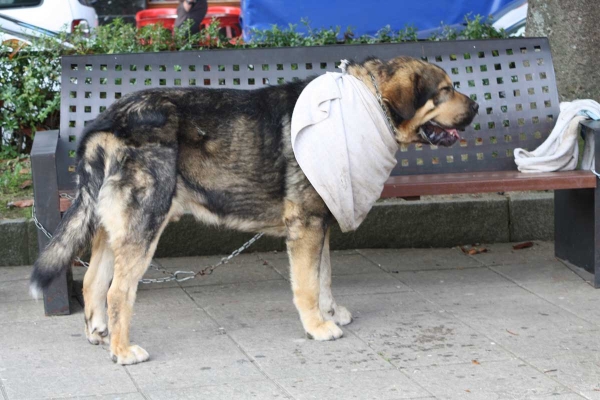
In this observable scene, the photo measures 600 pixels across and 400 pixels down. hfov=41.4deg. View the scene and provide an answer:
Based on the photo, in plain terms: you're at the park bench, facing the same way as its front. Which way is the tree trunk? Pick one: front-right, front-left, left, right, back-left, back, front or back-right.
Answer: back-left

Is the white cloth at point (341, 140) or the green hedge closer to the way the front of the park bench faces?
the white cloth

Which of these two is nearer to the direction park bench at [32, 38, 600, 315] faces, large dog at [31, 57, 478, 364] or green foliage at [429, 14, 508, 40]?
the large dog

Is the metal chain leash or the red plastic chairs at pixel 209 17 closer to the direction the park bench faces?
the metal chain leash

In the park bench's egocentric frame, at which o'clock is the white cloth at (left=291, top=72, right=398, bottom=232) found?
The white cloth is roughly at 1 o'clock from the park bench.

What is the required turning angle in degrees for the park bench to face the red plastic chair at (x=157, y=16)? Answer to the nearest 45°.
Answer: approximately 180°

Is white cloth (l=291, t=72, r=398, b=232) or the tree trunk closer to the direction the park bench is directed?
the white cloth

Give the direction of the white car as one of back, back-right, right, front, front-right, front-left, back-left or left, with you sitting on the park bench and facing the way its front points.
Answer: back-right

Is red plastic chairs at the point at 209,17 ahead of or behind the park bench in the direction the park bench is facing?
behind

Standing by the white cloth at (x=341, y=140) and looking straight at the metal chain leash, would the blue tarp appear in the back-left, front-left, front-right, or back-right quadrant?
front-right

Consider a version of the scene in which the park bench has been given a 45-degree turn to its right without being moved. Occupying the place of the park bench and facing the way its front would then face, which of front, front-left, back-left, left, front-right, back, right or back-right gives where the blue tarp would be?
back-right

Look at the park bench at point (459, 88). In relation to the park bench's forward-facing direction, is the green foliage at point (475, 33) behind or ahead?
behind

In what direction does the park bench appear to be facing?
toward the camera
